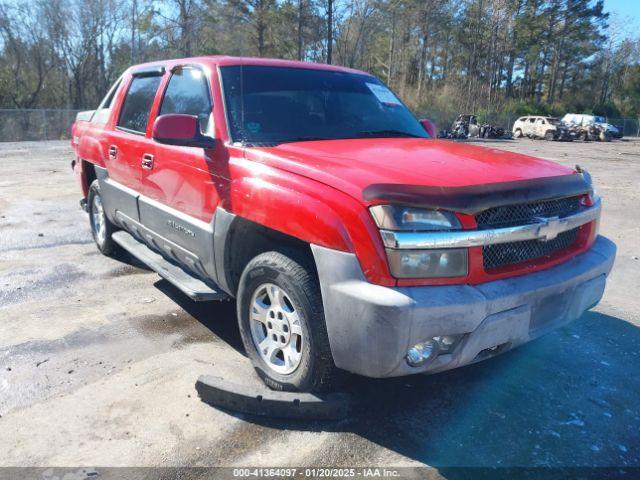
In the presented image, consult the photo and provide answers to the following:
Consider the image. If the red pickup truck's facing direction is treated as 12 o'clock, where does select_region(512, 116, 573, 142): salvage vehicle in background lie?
The salvage vehicle in background is roughly at 8 o'clock from the red pickup truck.

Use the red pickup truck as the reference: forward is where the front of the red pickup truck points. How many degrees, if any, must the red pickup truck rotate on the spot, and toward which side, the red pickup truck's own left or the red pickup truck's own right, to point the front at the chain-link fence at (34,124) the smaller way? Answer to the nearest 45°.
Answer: approximately 180°

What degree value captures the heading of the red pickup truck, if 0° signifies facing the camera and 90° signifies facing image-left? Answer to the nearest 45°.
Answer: approximately 315°

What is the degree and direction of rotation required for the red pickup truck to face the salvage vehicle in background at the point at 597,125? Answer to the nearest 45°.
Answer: approximately 90° to its left

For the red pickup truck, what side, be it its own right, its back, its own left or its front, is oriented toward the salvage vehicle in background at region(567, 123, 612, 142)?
left
